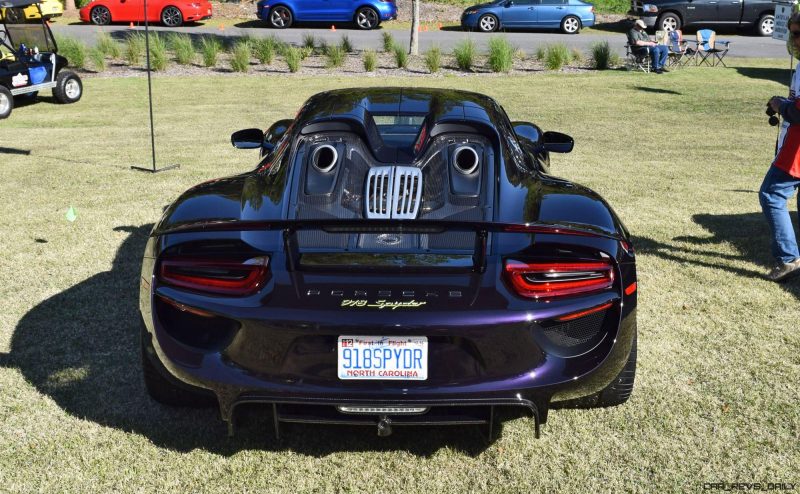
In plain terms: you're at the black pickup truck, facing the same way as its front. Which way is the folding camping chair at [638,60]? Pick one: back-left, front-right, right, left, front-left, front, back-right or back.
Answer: left

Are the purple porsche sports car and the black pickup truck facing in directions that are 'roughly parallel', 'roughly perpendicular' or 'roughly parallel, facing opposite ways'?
roughly perpendicular

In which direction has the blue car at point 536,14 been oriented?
to the viewer's left

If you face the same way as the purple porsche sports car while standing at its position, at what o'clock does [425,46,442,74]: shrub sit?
The shrub is roughly at 12 o'clock from the purple porsche sports car.

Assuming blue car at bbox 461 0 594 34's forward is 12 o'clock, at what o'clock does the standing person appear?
The standing person is roughly at 9 o'clock from the blue car.

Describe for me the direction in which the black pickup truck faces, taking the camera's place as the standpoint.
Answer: facing to the left of the viewer

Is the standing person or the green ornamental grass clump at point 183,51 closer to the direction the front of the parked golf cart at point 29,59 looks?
the green ornamental grass clump

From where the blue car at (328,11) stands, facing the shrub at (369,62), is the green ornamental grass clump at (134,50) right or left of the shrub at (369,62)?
right

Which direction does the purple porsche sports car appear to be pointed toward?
away from the camera

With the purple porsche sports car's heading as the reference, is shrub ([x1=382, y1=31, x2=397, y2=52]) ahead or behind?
ahead
